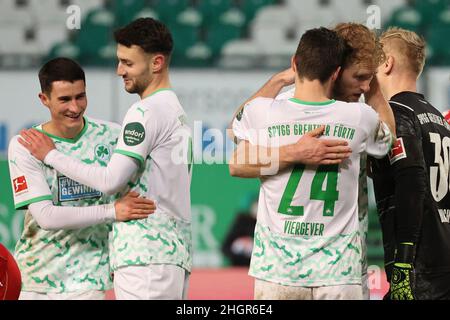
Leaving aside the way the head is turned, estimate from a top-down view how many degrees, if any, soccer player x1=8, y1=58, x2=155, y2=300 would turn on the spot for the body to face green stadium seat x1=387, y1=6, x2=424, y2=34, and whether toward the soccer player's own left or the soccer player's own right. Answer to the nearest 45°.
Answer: approximately 90° to the soccer player's own left

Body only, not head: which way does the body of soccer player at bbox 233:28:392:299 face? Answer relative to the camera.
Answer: away from the camera

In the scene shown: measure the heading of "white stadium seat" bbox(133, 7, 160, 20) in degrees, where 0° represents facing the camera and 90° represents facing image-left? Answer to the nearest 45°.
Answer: approximately 0°

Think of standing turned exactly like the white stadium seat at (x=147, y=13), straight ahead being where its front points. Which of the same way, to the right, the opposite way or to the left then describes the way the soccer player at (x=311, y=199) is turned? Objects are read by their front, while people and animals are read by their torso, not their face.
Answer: the opposite way

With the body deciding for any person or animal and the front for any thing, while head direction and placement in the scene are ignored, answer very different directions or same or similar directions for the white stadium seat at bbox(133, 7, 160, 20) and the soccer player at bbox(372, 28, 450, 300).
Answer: very different directions
